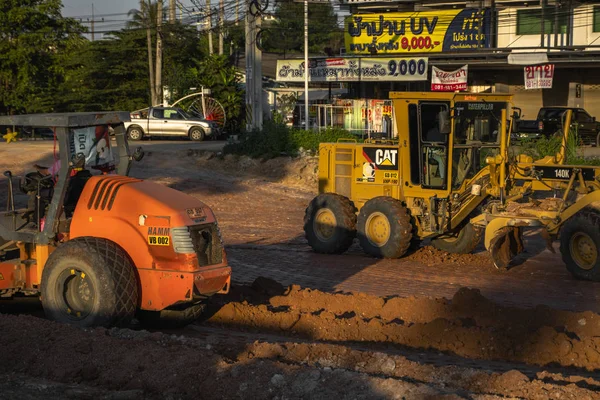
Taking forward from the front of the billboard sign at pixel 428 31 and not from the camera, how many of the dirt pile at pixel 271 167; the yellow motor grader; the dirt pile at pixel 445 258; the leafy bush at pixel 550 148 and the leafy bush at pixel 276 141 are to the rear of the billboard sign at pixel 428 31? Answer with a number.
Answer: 0

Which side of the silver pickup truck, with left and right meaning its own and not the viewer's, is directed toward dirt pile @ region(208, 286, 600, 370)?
right

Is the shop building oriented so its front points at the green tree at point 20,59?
no

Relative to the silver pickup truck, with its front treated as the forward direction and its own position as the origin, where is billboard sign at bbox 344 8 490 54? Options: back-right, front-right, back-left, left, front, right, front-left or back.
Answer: front

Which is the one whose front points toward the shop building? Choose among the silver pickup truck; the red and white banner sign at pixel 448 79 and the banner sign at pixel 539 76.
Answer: the silver pickup truck

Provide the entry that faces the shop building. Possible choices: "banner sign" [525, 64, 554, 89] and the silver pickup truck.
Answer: the silver pickup truck

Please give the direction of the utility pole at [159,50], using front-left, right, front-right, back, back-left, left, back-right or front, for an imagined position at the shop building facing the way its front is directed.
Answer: right

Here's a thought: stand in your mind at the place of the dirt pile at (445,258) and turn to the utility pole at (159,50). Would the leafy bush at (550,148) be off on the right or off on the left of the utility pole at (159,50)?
right

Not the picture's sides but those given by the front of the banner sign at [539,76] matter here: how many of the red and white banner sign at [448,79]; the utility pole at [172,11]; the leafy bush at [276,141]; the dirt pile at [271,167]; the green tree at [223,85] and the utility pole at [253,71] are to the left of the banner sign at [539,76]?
0

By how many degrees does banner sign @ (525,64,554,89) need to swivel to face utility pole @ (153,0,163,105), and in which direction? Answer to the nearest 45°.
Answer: approximately 90° to its right

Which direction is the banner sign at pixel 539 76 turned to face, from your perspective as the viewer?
facing the viewer

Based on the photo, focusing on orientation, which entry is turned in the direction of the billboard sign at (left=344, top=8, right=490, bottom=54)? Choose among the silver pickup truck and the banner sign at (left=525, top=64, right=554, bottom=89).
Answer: the silver pickup truck

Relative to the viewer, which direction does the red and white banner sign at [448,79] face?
toward the camera

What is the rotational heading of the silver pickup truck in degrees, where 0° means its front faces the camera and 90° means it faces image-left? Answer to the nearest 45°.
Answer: approximately 270°

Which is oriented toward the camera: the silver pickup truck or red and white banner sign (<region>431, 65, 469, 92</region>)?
the red and white banner sign

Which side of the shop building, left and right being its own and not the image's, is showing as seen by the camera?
front

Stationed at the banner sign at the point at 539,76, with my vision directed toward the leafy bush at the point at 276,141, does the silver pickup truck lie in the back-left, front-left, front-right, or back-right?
front-right

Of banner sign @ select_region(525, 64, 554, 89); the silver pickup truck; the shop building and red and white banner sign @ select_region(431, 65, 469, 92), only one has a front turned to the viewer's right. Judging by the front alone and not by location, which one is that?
the silver pickup truck

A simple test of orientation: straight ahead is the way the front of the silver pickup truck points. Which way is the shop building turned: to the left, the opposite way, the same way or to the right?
to the right
